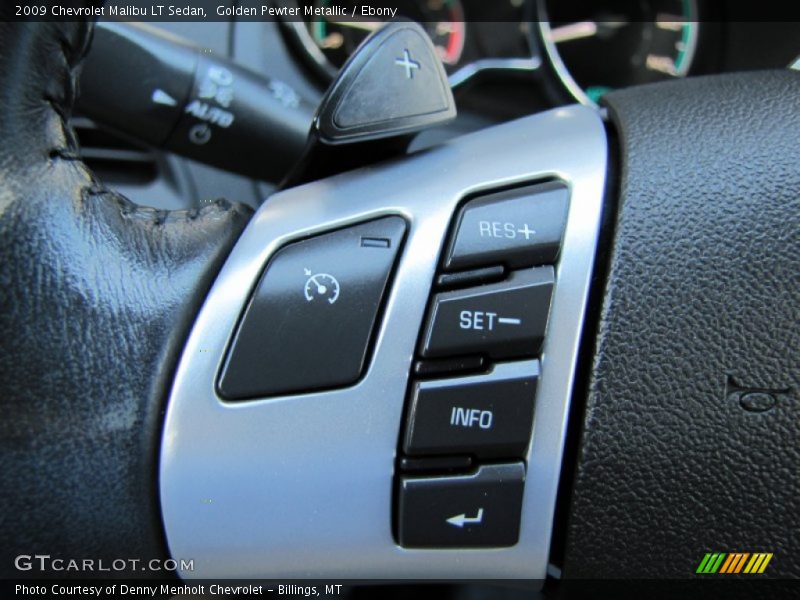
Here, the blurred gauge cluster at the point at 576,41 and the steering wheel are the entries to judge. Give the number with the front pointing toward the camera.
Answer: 2

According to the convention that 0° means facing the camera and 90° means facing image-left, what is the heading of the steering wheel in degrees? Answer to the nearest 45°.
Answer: approximately 0°

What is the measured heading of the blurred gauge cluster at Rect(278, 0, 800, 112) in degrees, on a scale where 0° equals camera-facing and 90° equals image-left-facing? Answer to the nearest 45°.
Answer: approximately 0°

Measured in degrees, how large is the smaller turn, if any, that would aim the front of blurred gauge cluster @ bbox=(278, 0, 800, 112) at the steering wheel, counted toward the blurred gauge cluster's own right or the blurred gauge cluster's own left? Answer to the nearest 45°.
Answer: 0° — it already faces it

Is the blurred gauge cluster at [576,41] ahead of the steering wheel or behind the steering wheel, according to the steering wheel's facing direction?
behind
